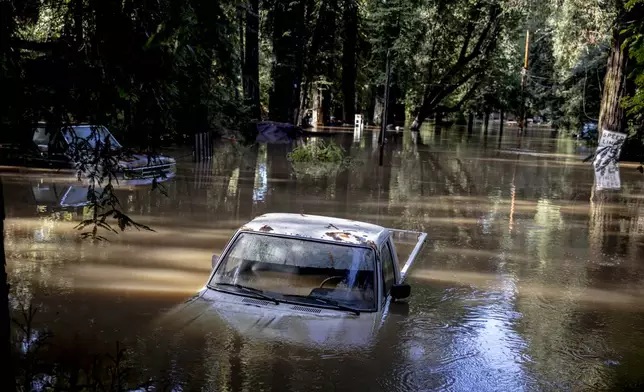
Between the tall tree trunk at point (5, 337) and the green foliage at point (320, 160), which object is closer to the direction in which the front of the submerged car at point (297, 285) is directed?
the tall tree trunk

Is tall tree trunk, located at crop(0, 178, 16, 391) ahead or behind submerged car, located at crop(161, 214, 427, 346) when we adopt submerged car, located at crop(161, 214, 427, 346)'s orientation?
ahead

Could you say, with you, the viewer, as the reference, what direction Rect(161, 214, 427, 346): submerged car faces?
facing the viewer and to the left of the viewer

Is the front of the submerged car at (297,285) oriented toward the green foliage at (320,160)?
no
